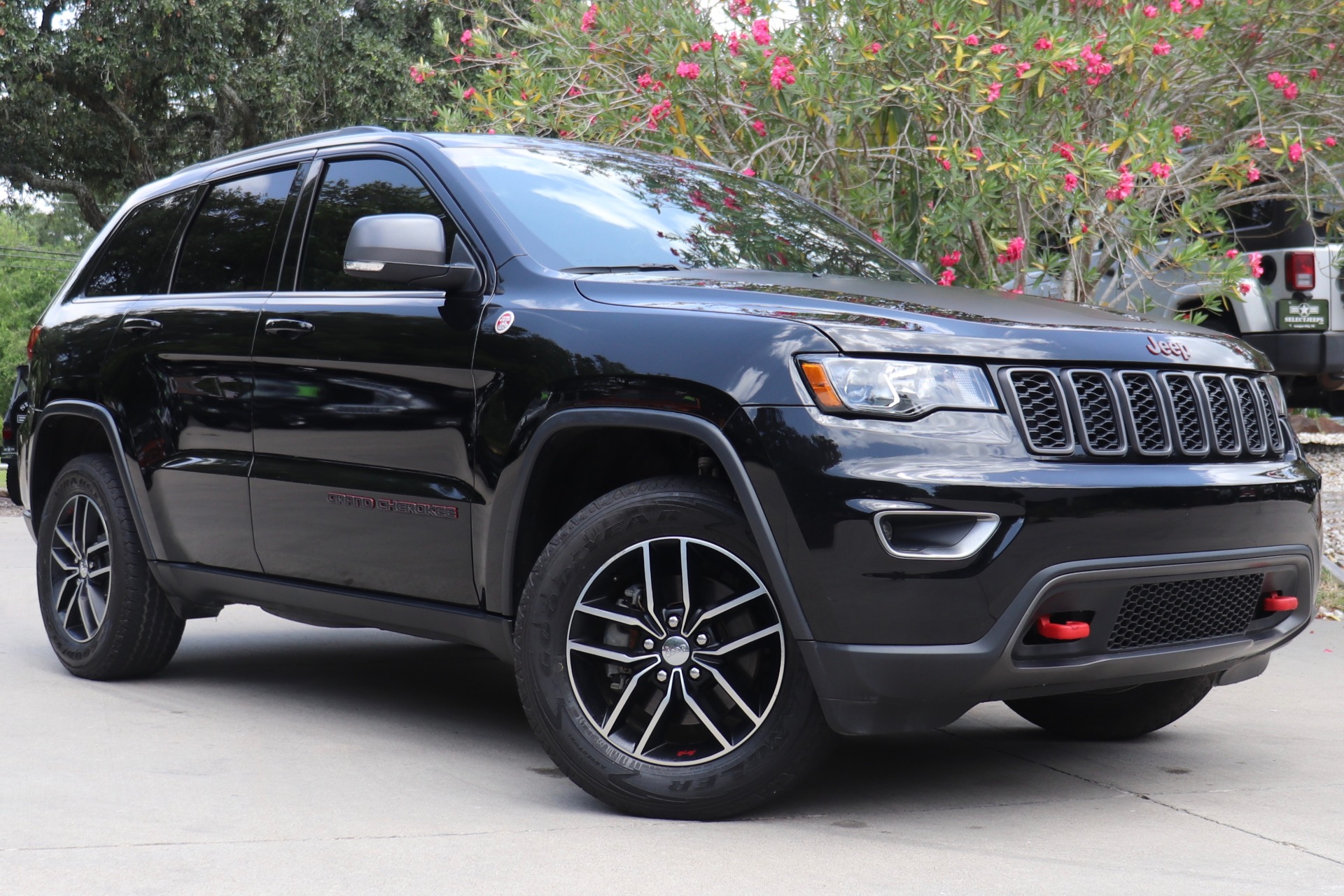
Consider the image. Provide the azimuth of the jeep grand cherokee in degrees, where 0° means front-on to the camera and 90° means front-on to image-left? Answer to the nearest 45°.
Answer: approximately 315°

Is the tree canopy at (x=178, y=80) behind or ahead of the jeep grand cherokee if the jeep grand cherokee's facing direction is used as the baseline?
behind

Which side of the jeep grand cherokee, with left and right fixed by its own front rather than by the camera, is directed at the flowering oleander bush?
left
